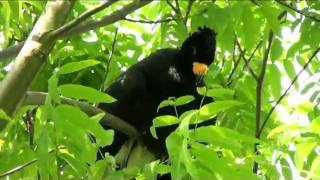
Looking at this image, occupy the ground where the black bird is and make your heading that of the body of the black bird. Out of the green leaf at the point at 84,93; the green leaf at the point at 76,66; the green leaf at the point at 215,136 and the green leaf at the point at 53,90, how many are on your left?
0

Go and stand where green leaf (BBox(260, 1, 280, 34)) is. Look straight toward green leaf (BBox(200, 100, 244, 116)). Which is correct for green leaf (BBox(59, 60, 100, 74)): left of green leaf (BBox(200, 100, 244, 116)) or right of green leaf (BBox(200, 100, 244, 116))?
right

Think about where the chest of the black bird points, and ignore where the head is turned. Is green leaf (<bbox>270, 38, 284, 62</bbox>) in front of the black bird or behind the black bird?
in front

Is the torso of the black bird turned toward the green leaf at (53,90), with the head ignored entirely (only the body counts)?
no

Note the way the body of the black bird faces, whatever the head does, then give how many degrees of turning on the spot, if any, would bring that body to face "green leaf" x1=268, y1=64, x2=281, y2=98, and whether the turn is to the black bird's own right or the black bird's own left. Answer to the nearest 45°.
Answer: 0° — it already faces it

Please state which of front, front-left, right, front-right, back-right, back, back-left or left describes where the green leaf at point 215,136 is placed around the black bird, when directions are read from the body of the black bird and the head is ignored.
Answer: right

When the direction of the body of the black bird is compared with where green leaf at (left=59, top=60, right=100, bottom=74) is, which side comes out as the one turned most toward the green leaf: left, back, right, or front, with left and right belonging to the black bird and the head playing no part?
back

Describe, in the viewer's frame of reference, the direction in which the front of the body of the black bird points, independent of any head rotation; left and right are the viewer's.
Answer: facing to the right of the viewer
